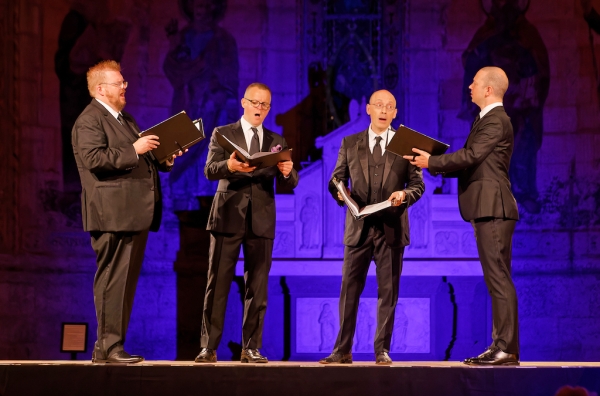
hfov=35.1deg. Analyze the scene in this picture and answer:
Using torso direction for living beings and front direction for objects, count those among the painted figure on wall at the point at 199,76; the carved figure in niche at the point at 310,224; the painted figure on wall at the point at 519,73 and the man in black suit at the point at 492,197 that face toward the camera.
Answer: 3

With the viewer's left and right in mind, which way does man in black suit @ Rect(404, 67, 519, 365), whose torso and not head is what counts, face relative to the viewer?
facing to the left of the viewer

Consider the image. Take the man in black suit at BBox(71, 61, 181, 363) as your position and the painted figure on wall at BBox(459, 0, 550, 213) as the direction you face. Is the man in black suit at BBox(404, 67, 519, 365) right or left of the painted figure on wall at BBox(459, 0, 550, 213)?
right

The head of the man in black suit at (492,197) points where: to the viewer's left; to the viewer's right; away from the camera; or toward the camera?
to the viewer's left

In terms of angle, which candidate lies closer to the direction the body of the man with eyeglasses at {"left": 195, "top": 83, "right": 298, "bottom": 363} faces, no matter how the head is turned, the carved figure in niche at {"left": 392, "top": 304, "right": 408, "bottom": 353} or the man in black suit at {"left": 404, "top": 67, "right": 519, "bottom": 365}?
the man in black suit

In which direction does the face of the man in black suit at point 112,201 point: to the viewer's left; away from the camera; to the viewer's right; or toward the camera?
to the viewer's right
